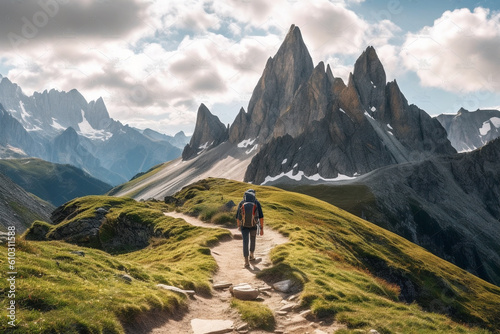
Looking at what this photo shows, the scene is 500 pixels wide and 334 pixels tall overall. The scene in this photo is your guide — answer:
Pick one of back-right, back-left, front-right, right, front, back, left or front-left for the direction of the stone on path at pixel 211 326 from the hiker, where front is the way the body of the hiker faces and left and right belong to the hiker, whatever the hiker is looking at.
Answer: back

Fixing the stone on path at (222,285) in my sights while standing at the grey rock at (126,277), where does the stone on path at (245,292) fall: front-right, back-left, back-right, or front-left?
front-right

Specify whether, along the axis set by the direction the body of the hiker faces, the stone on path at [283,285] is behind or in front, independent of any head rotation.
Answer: behind

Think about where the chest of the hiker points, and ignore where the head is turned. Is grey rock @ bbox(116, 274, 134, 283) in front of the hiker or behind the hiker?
behind

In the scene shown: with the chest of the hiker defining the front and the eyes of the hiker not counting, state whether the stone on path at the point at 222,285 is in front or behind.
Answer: behind

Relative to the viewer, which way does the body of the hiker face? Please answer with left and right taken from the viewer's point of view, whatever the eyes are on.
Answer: facing away from the viewer

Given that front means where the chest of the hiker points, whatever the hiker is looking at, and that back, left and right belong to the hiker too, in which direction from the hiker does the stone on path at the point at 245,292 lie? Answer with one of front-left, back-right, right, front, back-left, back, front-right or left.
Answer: back
